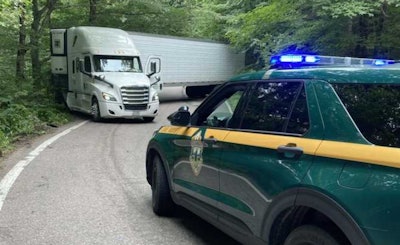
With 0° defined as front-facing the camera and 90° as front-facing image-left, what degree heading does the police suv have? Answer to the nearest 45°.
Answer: approximately 135°

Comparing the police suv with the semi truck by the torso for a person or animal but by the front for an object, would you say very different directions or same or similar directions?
very different directions

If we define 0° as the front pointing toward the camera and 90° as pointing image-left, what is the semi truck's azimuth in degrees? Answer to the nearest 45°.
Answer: approximately 315°

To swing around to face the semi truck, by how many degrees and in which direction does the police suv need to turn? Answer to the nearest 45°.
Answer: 0° — it already faces it

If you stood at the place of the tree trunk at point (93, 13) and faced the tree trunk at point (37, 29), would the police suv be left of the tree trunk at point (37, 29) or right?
left

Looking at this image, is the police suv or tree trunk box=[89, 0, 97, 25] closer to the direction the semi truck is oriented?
the police suv

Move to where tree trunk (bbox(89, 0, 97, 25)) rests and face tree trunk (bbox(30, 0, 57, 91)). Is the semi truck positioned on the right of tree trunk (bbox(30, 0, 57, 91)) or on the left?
left

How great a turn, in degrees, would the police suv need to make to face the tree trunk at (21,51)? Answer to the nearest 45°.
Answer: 0° — it already faces it

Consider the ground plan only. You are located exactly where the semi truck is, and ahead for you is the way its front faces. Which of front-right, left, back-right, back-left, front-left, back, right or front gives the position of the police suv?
front-right

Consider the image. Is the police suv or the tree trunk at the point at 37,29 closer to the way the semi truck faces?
the police suv

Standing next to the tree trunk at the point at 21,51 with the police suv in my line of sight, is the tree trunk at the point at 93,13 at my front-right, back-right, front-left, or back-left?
back-left
